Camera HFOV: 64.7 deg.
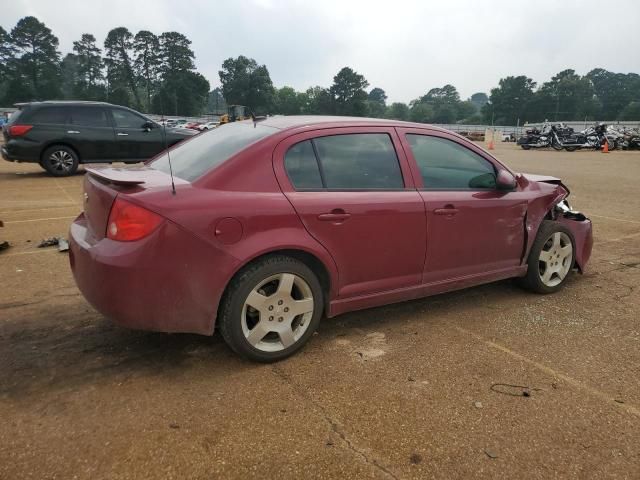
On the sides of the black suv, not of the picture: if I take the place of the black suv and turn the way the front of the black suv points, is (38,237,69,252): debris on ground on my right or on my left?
on my right

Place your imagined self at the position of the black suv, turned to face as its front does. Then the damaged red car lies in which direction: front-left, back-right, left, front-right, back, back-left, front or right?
right

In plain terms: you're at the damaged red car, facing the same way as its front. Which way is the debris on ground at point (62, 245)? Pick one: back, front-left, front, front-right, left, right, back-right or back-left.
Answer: left

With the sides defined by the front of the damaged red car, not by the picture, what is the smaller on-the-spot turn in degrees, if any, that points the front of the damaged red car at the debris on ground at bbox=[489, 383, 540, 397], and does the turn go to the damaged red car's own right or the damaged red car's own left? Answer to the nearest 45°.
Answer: approximately 45° to the damaged red car's own right

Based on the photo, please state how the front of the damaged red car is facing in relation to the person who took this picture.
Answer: facing away from the viewer and to the right of the viewer

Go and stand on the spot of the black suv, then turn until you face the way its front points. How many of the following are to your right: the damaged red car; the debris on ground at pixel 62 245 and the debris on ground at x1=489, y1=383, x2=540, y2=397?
3

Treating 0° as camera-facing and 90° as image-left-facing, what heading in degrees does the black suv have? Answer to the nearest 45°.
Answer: approximately 270°

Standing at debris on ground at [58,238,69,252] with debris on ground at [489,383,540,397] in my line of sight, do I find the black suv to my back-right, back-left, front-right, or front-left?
back-left

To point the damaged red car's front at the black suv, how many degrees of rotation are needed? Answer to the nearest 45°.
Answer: approximately 90° to its left

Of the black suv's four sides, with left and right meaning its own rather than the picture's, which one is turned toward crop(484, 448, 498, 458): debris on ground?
right

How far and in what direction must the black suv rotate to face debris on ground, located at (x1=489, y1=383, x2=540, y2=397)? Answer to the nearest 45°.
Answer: approximately 90° to its right

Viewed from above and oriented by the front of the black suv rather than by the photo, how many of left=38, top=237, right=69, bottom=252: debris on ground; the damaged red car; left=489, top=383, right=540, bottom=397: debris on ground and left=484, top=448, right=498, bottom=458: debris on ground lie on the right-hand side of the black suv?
4

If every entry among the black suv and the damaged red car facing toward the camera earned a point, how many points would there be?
0
